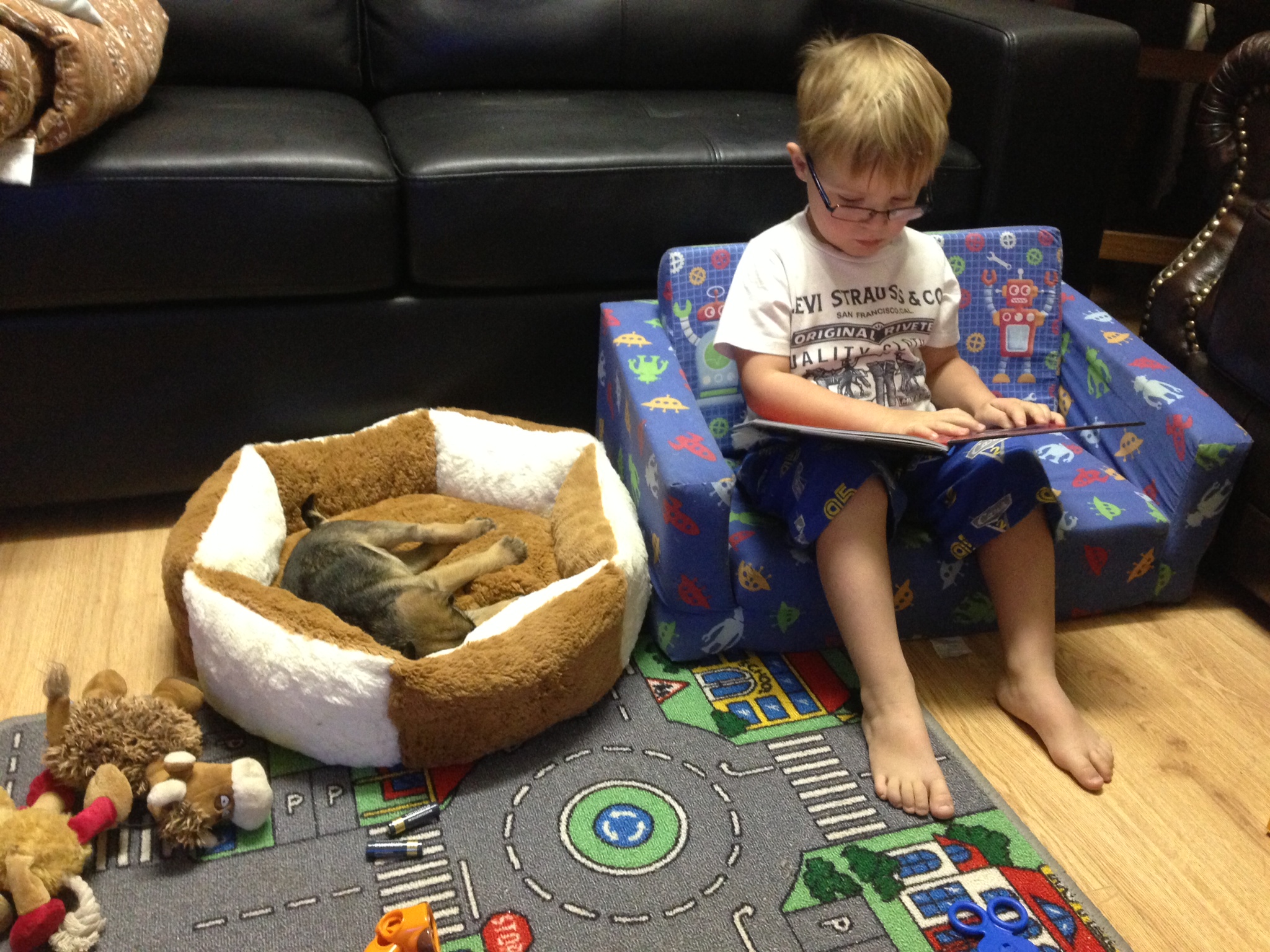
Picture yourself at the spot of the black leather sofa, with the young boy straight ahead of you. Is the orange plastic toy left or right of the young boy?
right

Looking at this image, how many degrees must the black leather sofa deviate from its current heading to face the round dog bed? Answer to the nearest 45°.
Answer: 0° — it already faces it

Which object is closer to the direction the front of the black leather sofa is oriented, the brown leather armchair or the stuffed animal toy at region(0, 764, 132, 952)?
the stuffed animal toy

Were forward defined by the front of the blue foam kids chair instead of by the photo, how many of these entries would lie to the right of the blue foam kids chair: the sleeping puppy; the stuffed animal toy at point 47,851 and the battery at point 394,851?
3

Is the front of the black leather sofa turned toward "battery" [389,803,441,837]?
yes

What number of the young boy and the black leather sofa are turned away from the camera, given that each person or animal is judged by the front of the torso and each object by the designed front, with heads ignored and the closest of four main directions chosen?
0

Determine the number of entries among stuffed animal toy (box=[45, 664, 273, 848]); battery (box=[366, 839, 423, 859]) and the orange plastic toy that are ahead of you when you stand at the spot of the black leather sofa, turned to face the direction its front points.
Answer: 3

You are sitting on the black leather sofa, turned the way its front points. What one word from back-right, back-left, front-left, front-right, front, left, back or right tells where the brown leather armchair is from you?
left

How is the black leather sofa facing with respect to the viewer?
toward the camera

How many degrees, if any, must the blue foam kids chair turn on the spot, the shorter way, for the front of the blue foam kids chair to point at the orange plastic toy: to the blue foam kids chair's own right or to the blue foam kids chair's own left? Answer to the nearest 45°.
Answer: approximately 90° to the blue foam kids chair's own right

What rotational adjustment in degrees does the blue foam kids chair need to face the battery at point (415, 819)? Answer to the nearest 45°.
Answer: approximately 90° to its right

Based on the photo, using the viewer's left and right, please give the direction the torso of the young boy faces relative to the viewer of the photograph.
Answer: facing the viewer and to the right of the viewer
